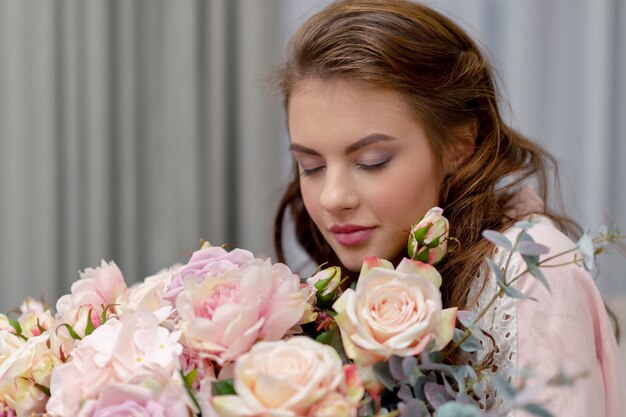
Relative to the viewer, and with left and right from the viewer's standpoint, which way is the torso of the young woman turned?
facing the viewer and to the left of the viewer

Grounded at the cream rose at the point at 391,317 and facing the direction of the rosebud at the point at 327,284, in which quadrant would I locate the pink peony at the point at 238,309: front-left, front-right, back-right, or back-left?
front-left

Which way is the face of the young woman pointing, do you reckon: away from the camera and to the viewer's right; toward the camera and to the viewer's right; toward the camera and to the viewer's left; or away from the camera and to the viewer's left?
toward the camera and to the viewer's left

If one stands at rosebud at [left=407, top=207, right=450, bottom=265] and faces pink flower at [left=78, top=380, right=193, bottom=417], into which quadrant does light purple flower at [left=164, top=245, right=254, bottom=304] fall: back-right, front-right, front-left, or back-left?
front-right
